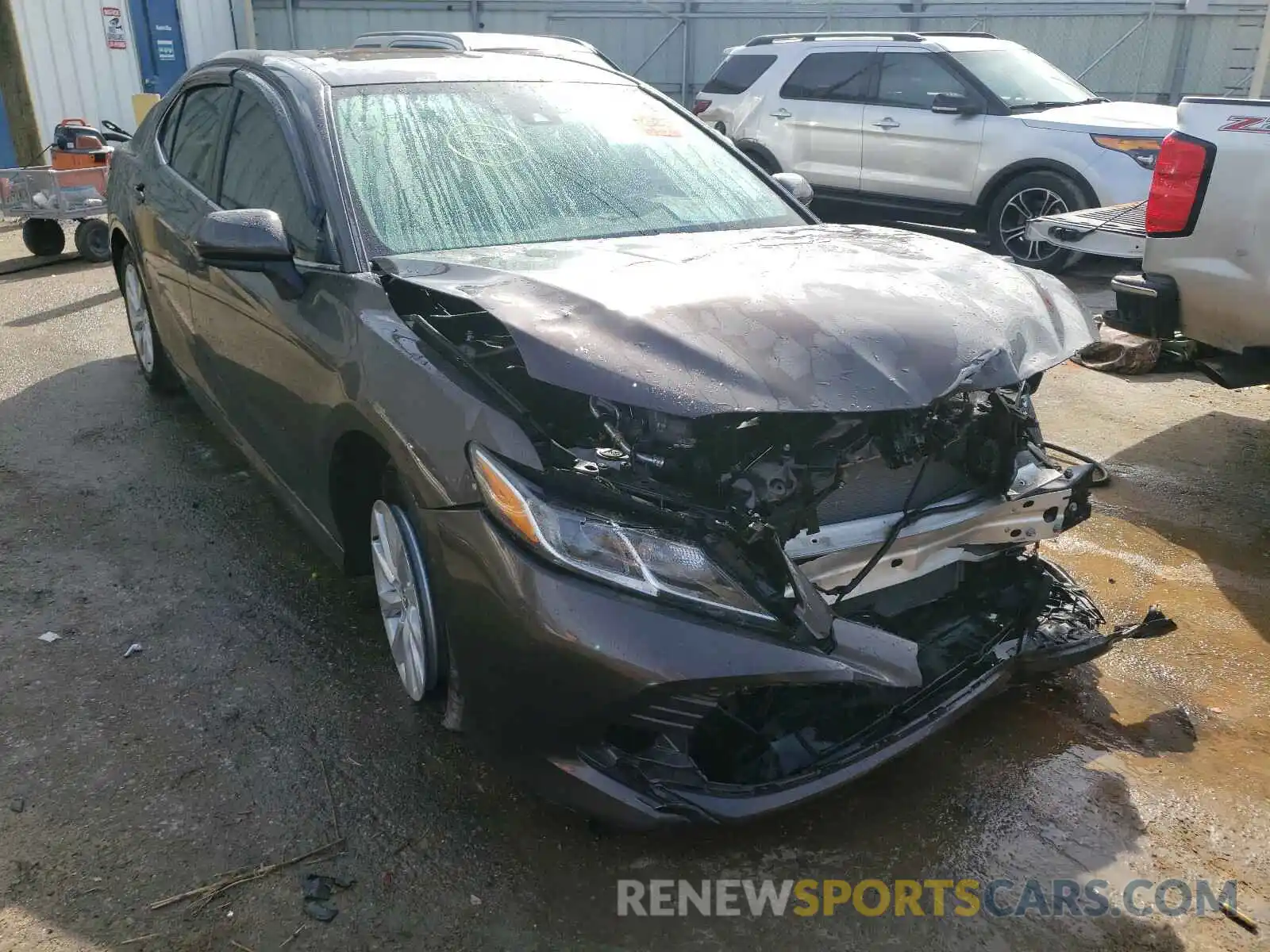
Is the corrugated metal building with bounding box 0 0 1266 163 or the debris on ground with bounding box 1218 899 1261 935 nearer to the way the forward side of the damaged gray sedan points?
the debris on ground

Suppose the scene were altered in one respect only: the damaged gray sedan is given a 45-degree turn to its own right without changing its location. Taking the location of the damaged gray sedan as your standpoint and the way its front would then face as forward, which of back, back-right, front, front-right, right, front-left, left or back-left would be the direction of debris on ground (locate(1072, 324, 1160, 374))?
back-left

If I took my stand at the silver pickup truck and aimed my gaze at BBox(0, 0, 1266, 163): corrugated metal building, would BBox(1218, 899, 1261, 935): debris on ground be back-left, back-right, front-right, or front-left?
back-left

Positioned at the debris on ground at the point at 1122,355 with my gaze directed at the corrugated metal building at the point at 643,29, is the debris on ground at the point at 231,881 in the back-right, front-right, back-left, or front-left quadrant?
back-left

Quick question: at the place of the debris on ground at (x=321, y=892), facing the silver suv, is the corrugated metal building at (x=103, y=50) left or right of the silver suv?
left

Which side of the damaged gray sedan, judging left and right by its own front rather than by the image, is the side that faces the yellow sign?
back

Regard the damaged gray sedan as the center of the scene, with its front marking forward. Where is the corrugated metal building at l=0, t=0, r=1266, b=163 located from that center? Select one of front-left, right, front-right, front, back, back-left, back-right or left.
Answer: back-left
